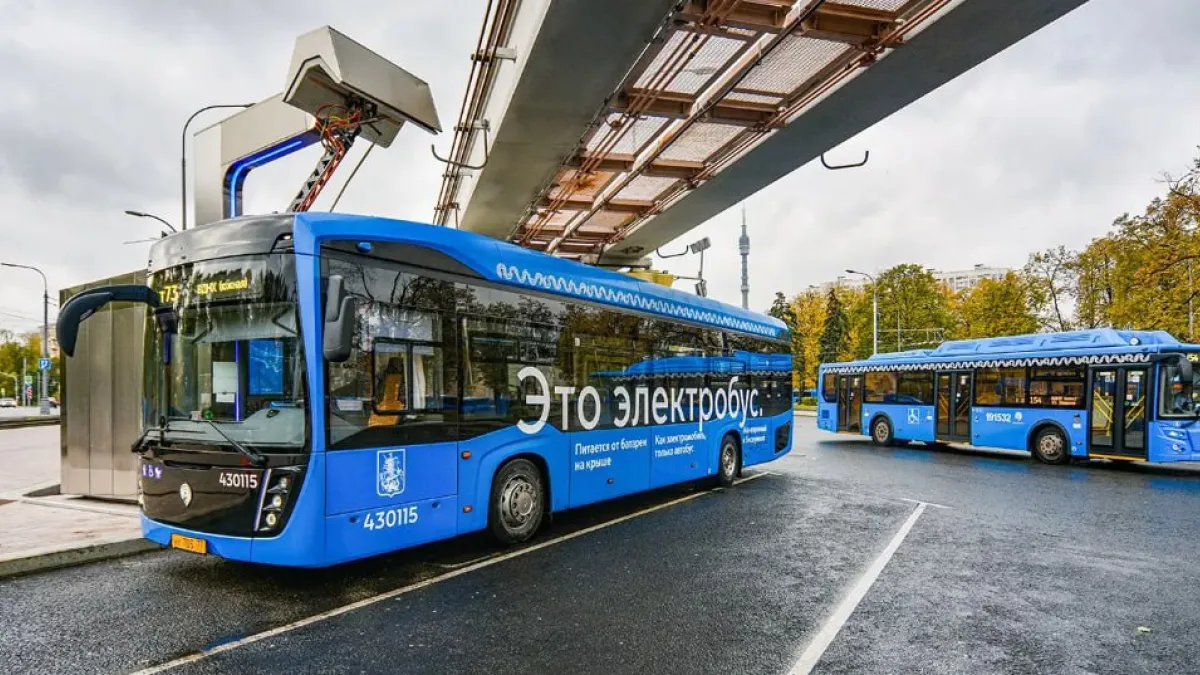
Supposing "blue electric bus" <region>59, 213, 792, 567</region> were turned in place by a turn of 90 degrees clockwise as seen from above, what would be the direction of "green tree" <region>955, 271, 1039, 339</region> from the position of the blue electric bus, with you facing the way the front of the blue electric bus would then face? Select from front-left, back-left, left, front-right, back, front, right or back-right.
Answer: right

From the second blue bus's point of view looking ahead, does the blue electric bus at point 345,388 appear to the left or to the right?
on its right

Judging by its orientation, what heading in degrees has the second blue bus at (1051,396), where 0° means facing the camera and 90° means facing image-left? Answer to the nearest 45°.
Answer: approximately 315°

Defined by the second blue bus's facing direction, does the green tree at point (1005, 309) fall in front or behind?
behind

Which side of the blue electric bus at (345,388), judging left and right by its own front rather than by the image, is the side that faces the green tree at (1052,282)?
back

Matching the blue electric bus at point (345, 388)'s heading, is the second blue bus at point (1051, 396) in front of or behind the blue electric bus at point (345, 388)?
behind

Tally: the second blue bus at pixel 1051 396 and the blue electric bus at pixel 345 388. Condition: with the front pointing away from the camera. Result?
0

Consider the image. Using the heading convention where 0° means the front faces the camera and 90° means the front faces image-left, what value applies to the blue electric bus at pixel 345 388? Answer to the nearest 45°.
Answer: approximately 45°
